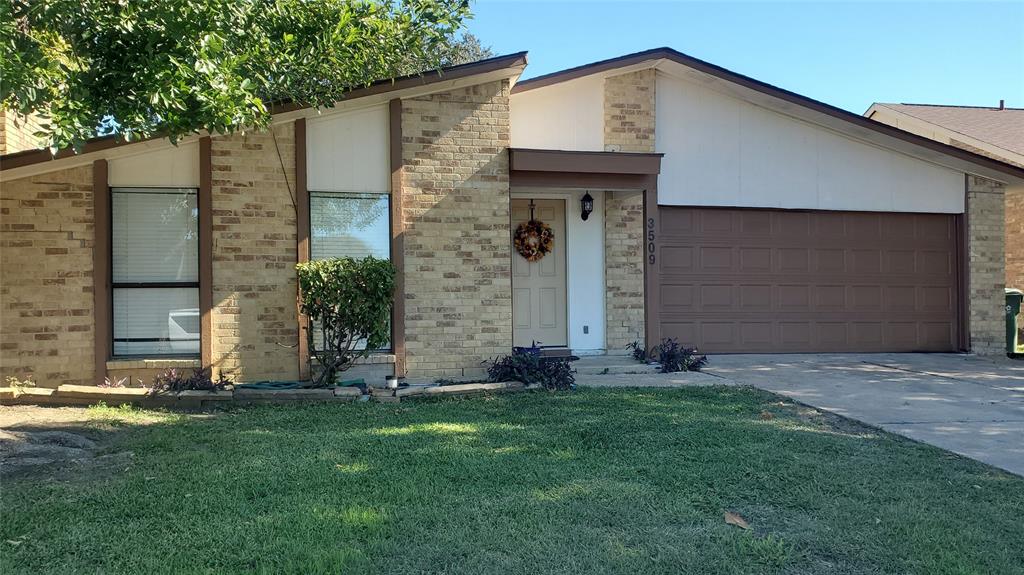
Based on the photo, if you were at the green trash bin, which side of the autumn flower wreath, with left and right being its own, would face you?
left

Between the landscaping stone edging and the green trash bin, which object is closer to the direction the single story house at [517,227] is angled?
the landscaping stone edging

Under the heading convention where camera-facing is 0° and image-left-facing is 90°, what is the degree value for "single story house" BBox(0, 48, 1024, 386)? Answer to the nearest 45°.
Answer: approximately 0°

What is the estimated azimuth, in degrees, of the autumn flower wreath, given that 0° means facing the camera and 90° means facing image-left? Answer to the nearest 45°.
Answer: approximately 0°
